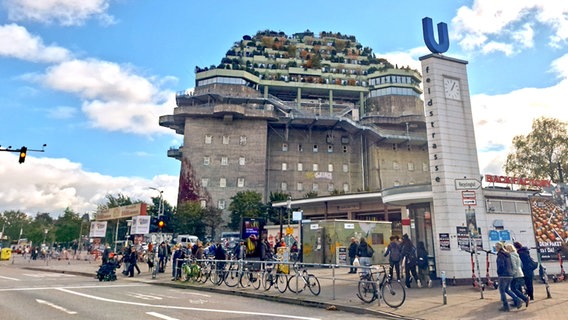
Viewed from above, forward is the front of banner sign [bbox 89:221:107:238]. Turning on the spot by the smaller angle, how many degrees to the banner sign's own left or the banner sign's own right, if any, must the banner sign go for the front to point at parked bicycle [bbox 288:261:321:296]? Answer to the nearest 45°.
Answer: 0° — it already faces it

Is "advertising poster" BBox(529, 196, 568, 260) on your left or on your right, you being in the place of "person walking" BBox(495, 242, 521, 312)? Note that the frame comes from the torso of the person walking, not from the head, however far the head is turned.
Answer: on your right

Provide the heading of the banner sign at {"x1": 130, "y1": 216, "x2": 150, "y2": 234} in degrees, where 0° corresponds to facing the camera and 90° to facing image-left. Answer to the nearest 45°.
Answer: approximately 0°

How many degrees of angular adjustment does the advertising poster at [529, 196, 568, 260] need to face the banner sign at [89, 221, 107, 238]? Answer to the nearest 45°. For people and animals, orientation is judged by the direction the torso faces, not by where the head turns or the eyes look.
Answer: approximately 90° to its right

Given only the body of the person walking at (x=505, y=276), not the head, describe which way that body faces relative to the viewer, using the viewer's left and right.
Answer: facing to the left of the viewer

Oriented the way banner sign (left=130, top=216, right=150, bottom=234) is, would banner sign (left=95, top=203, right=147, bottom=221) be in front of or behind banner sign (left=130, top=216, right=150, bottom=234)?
behind

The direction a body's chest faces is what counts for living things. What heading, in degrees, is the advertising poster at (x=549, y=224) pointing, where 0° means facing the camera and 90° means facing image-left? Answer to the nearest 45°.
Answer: approximately 0°
